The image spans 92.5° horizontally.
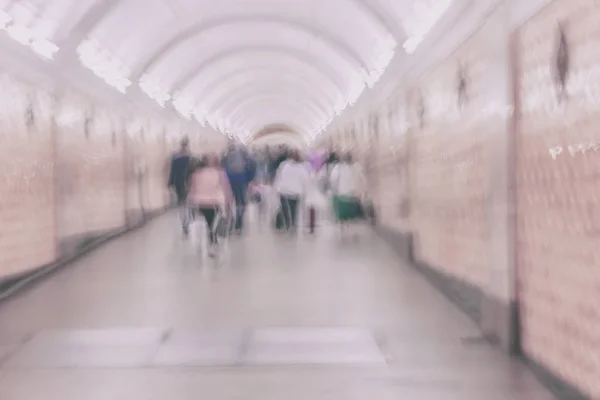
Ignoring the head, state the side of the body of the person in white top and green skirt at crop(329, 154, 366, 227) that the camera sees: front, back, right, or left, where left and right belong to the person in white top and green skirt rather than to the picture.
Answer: back

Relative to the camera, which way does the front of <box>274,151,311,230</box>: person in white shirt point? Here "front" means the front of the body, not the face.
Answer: away from the camera

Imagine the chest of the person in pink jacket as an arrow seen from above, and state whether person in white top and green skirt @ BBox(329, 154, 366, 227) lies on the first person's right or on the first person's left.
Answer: on the first person's right

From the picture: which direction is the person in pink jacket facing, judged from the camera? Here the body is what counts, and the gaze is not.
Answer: away from the camera
